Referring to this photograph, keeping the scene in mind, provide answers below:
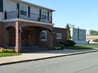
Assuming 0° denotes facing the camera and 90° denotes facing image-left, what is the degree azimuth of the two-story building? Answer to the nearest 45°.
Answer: approximately 315°
